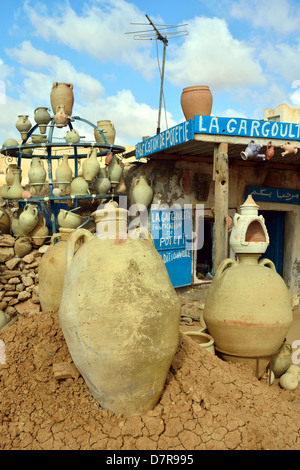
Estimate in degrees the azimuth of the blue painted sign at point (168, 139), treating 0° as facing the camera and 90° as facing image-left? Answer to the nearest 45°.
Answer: approximately 45°

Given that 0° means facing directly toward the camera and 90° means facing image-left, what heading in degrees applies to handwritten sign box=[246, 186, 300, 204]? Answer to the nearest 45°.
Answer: approximately 0°

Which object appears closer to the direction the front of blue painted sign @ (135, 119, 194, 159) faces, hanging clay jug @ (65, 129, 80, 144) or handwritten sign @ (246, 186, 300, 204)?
the hanging clay jug

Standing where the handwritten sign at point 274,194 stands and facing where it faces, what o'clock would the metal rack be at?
The metal rack is roughly at 2 o'clock from the handwritten sign.

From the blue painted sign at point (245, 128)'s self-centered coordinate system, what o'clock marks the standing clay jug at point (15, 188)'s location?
The standing clay jug is roughly at 3 o'clock from the blue painted sign.

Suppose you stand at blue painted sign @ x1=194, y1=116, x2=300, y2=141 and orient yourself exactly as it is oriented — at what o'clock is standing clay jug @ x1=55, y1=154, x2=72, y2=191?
The standing clay jug is roughly at 3 o'clock from the blue painted sign.

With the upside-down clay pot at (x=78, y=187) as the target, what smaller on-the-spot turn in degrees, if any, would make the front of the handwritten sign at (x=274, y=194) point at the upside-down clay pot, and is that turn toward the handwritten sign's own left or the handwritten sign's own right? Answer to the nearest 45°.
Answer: approximately 45° to the handwritten sign's own right

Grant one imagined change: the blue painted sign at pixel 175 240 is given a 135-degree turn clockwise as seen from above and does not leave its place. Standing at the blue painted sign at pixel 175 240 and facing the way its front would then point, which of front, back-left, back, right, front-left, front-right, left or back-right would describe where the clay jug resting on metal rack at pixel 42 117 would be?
front-left
